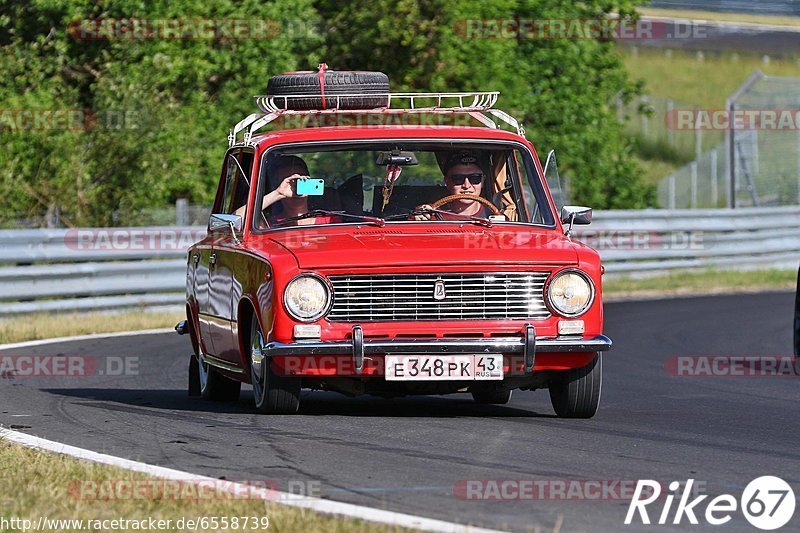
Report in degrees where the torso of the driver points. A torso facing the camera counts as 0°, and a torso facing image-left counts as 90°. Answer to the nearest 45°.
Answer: approximately 0°

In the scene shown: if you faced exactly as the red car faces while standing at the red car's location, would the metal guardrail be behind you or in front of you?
behind

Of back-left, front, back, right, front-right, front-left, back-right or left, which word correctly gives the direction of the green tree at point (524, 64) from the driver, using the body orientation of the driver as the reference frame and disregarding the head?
back

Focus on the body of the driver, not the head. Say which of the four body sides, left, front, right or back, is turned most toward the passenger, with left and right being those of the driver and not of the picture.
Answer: right

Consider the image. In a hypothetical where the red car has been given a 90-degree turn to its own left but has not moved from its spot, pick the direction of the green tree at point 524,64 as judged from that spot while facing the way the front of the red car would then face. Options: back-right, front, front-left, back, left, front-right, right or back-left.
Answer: left

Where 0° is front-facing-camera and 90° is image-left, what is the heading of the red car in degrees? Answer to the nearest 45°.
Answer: approximately 0°
